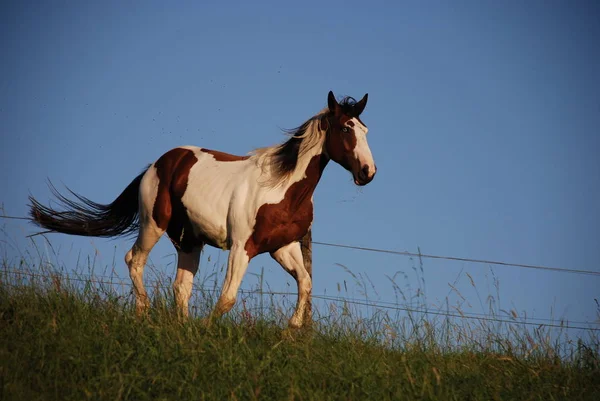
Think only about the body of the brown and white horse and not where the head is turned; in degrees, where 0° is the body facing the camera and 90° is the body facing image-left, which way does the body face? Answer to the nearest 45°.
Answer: approximately 315°
